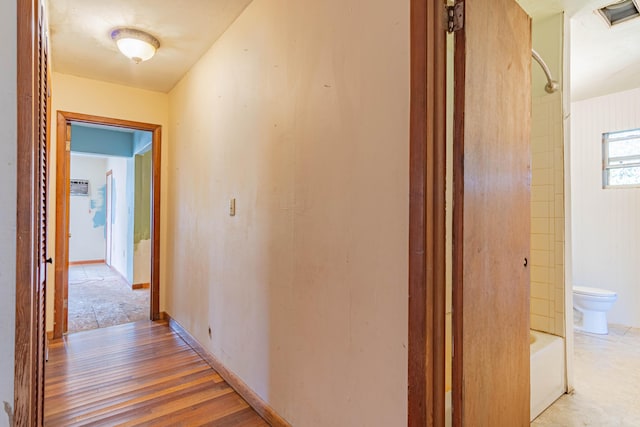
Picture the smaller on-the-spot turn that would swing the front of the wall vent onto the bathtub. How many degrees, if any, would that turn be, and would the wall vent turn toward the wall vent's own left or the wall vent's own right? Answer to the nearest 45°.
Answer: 0° — it already faces it

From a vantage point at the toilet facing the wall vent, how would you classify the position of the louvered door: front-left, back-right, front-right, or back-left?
front-left

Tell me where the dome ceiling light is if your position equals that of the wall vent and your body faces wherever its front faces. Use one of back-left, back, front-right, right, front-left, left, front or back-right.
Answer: front

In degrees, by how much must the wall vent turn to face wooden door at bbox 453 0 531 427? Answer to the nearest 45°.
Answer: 0° — it already faces it

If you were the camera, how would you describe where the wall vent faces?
facing the viewer

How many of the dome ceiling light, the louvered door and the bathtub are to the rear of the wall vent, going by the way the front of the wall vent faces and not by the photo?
0

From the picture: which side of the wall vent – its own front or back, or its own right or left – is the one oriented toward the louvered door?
front

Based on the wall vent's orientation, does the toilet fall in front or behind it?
in front

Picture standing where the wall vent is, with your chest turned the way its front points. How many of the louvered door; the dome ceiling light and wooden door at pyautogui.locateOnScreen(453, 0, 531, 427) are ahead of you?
3
